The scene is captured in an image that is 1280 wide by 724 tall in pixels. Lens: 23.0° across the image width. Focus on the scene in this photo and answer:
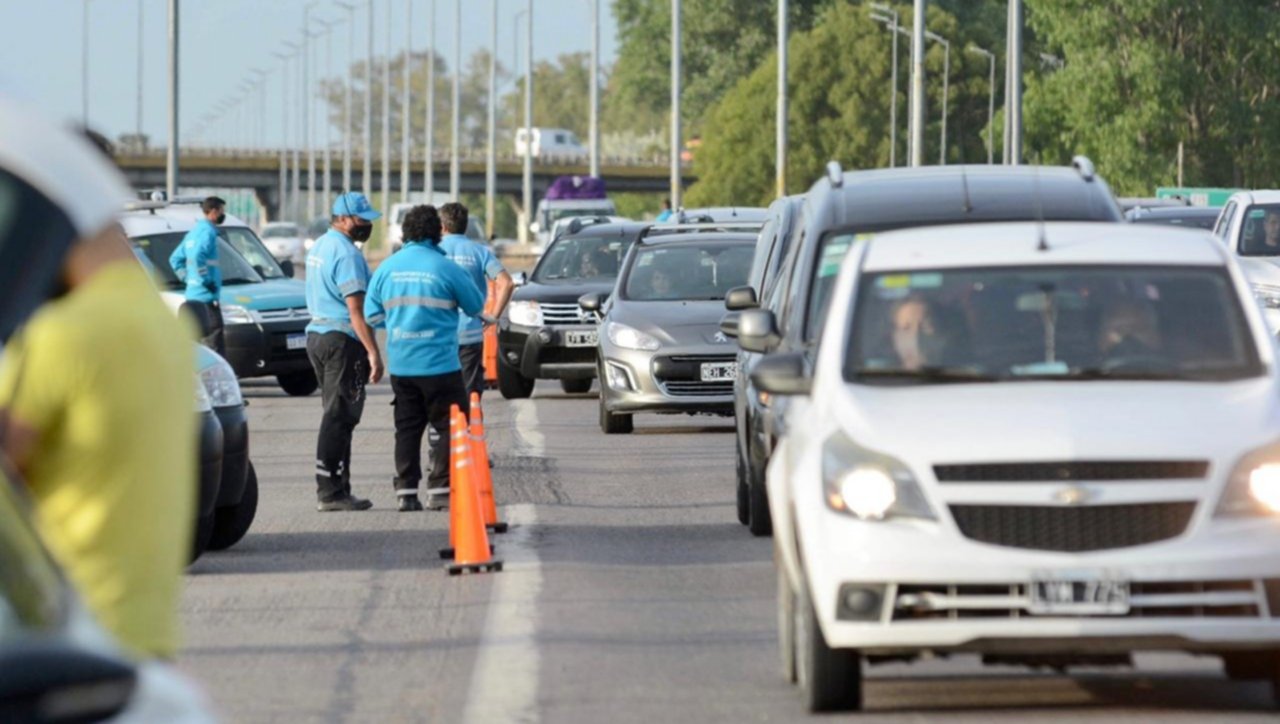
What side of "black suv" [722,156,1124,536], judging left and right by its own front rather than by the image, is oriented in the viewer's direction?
front

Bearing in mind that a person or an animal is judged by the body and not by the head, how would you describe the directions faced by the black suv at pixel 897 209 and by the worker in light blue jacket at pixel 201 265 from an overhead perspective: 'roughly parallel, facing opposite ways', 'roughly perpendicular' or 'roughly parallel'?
roughly perpendicular

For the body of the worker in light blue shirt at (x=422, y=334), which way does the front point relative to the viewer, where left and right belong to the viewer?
facing away from the viewer

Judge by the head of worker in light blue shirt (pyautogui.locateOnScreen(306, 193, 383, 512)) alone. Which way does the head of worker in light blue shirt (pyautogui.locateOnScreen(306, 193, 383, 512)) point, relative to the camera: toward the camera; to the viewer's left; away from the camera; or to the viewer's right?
to the viewer's right

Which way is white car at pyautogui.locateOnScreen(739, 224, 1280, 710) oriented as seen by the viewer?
toward the camera

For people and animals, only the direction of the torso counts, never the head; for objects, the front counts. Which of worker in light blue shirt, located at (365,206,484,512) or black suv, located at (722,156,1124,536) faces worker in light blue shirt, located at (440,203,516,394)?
worker in light blue shirt, located at (365,206,484,512)

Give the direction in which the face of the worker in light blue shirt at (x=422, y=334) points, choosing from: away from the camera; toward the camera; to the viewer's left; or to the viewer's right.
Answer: away from the camera

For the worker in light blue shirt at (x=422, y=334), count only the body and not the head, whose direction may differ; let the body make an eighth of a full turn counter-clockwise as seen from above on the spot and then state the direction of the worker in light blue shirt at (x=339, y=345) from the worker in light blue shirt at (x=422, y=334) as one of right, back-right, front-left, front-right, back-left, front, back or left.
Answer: front

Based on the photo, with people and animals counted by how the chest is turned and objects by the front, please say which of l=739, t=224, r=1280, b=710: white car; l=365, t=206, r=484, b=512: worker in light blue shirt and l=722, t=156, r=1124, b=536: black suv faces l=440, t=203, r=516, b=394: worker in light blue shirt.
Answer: l=365, t=206, r=484, b=512: worker in light blue shirt

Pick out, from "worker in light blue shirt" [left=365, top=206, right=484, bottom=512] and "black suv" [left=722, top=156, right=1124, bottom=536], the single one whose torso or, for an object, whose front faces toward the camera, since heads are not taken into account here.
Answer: the black suv

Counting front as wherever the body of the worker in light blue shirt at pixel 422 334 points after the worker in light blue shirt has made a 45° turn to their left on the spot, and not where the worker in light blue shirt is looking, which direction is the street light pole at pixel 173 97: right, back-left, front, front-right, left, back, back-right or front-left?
front-right
